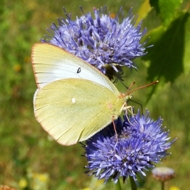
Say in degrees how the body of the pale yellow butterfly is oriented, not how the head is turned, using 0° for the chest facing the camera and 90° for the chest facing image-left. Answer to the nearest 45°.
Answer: approximately 270°
